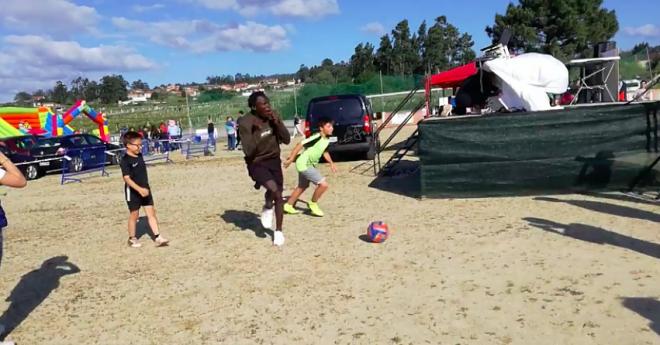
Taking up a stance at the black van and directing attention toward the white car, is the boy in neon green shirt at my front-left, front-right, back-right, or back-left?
back-right

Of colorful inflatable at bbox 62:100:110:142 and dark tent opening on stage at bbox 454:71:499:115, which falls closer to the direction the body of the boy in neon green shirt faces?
the dark tent opening on stage

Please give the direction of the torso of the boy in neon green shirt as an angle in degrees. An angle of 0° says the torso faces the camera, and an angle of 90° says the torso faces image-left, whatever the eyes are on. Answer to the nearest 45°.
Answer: approximately 315°

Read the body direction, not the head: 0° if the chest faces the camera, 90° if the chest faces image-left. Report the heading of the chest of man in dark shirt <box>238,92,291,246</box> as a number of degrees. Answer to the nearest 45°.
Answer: approximately 315°

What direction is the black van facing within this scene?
away from the camera

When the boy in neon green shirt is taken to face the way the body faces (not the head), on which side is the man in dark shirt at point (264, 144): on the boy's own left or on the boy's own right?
on the boy's own right

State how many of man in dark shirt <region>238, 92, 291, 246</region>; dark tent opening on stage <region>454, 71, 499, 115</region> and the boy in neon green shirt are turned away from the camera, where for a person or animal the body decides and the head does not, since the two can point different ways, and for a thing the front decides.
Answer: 0

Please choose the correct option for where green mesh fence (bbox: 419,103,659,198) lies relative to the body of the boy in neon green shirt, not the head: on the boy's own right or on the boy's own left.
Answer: on the boy's own left

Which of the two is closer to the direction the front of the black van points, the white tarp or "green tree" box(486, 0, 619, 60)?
the green tree
